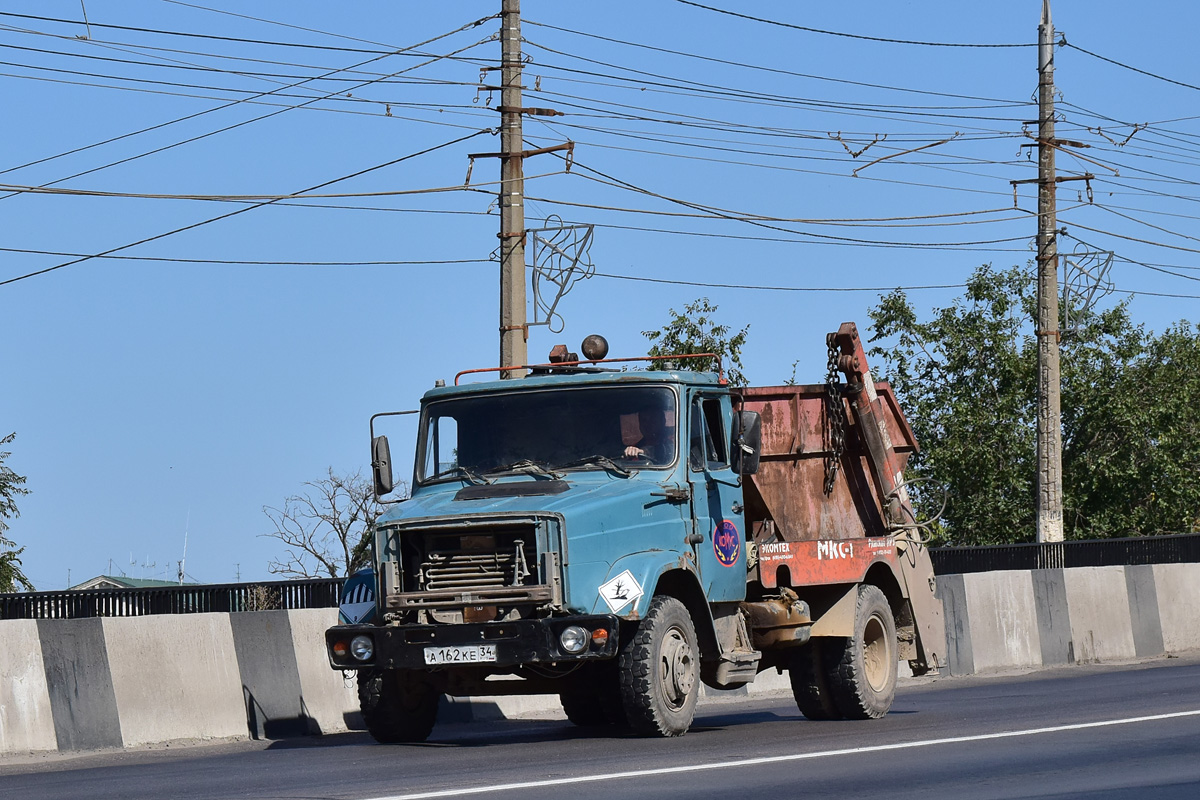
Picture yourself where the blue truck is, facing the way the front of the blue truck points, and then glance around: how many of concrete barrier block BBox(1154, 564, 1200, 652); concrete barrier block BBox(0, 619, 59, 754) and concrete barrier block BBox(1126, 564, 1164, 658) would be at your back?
2

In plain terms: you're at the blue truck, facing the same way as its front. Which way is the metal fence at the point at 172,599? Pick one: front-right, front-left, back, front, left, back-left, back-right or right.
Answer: right

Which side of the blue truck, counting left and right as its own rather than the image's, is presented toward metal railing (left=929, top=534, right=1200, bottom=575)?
back

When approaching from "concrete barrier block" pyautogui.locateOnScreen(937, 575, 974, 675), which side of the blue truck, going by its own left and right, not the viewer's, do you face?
back

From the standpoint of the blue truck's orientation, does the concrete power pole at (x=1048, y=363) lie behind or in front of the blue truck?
behind

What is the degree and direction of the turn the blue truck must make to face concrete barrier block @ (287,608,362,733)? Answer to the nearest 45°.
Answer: approximately 90° to its right

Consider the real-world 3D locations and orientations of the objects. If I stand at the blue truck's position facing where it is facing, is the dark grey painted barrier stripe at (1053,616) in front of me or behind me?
behind

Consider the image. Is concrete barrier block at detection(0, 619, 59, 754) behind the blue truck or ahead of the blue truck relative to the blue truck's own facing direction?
ahead

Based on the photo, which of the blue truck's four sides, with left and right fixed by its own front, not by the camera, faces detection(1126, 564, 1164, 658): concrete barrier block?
back

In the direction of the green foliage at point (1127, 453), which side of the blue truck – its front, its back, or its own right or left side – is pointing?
back

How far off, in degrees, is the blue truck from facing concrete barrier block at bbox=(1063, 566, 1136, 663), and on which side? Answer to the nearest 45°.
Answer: approximately 180°

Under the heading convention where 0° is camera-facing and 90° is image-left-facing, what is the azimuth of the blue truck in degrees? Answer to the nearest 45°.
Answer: approximately 45°
